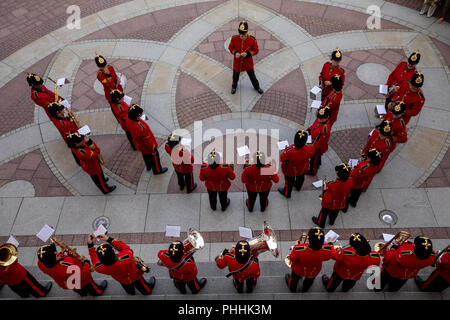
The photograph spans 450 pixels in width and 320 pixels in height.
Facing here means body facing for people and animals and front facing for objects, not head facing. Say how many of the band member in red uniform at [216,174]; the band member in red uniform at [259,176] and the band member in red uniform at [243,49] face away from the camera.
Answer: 2

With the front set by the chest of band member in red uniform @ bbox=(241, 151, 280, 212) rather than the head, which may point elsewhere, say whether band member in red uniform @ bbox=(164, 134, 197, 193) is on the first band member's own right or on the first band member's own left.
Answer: on the first band member's own left

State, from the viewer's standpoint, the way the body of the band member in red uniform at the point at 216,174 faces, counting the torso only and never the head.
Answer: away from the camera

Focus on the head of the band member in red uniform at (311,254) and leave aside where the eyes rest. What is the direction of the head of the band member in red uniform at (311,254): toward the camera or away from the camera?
away from the camera

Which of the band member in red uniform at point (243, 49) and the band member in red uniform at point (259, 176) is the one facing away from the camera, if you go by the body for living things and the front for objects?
the band member in red uniform at point (259, 176)

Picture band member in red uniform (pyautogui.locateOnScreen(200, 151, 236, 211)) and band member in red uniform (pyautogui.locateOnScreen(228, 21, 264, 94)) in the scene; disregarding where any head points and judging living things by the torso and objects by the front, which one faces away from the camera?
band member in red uniform (pyautogui.locateOnScreen(200, 151, 236, 211))

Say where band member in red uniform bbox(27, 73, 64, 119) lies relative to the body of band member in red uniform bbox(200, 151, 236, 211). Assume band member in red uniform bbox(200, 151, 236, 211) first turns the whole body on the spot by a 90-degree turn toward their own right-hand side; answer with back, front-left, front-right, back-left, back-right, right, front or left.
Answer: back

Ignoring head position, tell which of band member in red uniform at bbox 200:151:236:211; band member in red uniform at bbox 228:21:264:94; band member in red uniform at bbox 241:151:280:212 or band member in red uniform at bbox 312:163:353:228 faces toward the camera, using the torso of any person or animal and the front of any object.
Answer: band member in red uniform at bbox 228:21:264:94

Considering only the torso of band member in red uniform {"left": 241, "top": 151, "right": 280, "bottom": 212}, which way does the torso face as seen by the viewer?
away from the camera

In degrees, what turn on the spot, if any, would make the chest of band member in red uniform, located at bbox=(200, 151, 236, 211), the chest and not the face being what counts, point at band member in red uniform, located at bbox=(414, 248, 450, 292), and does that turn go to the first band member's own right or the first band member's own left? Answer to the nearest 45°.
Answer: approximately 90° to the first band member's own right

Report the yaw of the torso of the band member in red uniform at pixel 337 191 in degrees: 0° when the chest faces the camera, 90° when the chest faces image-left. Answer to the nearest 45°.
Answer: approximately 135°

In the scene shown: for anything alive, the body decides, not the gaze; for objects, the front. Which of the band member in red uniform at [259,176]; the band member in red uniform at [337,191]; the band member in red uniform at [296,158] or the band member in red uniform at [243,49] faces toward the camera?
the band member in red uniform at [243,49]

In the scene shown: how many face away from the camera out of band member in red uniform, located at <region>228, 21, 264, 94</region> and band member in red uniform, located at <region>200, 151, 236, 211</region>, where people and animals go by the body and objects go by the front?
1

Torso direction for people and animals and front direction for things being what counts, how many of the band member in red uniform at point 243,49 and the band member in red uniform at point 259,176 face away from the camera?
1
